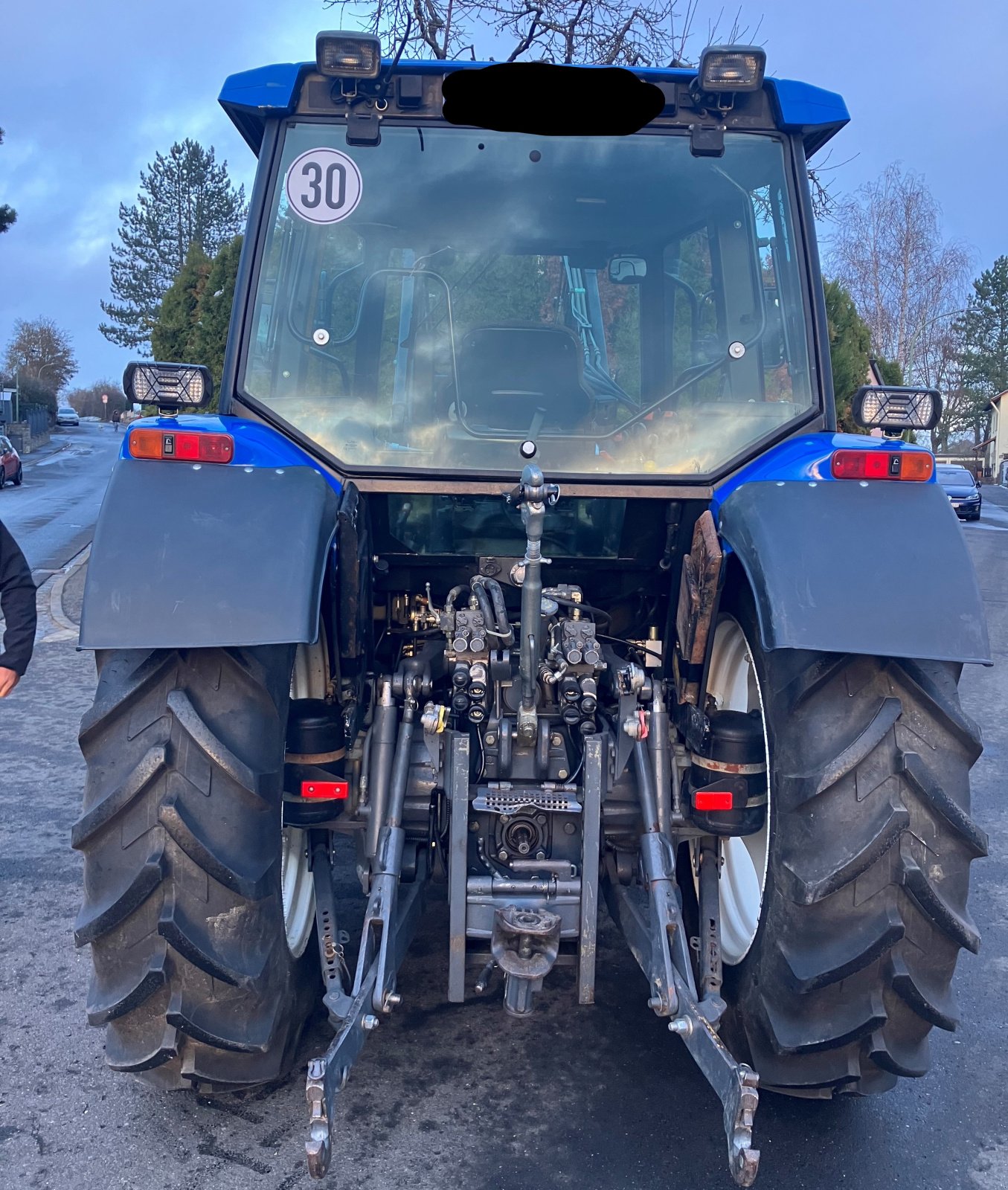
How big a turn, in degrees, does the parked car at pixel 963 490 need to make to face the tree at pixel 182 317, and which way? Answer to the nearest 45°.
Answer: approximately 45° to its right

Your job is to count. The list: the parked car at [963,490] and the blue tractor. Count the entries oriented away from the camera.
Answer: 1

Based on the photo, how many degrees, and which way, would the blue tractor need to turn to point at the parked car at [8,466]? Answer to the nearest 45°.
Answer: approximately 45° to its left

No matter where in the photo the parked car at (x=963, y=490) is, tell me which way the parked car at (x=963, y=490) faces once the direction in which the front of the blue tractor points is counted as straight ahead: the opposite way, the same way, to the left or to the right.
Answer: the opposite way

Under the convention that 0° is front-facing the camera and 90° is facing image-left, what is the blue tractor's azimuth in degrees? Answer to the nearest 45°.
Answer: approximately 180°
